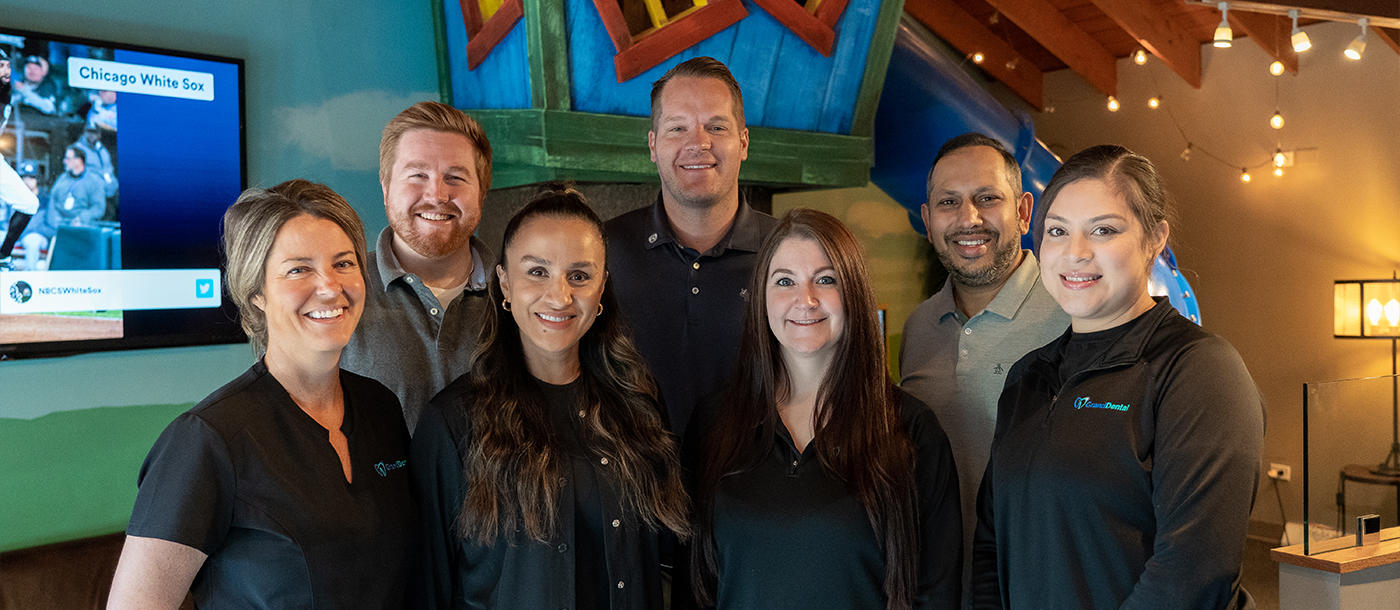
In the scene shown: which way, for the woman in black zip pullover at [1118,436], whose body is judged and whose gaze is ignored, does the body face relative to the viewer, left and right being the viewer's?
facing the viewer and to the left of the viewer

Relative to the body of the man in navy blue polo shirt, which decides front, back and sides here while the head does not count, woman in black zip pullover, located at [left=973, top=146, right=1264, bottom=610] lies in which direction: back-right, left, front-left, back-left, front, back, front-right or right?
front-left

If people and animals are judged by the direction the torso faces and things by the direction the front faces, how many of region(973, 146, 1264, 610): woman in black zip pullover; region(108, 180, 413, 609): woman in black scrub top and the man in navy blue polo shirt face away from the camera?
0

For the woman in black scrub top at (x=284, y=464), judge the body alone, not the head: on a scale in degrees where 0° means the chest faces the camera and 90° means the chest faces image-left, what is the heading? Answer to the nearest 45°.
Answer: approximately 315°

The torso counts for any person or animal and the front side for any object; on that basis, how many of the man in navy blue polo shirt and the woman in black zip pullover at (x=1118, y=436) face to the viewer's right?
0

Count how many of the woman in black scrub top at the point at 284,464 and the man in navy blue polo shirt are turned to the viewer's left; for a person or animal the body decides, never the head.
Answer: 0

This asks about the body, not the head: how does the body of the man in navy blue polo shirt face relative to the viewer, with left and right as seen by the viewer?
facing the viewer

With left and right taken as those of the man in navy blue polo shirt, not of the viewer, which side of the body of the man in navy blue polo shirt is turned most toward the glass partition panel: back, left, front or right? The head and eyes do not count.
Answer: left
